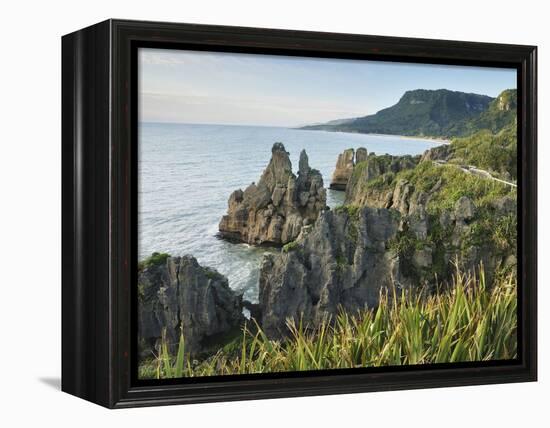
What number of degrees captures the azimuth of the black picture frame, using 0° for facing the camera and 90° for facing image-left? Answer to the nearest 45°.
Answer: approximately 315°
